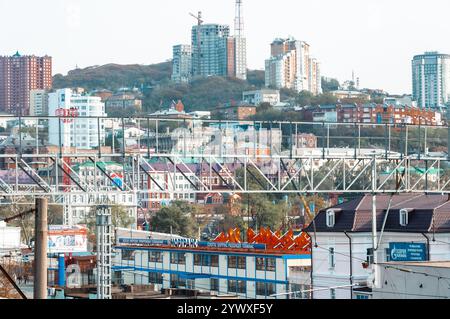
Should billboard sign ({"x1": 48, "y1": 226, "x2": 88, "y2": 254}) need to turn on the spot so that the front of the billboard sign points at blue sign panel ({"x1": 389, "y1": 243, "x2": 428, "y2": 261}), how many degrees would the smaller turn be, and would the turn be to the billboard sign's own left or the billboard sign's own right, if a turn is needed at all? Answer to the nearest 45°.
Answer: approximately 45° to the billboard sign's own left

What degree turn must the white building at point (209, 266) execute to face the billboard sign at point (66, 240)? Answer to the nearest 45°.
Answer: approximately 90° to its right

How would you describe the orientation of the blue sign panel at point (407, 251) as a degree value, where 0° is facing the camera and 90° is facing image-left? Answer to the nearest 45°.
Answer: approximately 0°

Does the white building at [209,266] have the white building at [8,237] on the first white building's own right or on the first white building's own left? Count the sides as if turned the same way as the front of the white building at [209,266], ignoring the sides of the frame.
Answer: on the first white building's own right

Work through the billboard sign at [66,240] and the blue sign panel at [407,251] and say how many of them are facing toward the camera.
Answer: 2

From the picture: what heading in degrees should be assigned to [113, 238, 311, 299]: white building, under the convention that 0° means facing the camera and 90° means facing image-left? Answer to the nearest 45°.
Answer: approximately 45°
